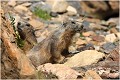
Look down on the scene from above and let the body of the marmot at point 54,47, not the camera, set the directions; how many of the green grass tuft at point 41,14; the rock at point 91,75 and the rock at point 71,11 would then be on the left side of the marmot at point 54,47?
2

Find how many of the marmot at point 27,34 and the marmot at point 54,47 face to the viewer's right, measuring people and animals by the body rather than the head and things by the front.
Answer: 1

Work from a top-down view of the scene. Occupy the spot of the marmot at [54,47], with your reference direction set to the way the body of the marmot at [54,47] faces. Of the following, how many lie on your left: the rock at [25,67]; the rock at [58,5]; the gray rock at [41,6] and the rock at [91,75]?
2

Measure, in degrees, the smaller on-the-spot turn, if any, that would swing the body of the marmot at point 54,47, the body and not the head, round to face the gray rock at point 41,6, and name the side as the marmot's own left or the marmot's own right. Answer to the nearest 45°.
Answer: approximately 90° to the marmot's own left
